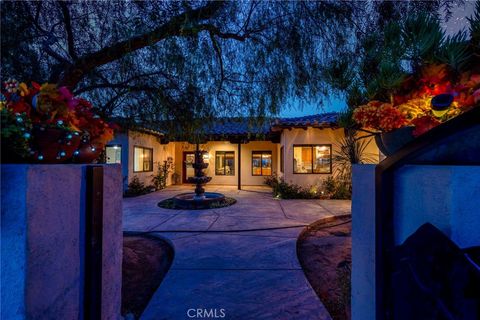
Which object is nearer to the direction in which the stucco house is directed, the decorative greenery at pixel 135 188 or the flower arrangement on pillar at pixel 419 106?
the flower arrangement on pillar

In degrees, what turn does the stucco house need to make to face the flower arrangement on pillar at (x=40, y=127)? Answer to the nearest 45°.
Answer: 0° — it already faces it

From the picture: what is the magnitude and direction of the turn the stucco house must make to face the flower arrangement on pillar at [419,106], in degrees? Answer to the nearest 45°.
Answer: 0° — it already faces it

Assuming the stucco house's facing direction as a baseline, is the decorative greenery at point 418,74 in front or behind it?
in front

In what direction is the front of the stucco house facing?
toward the camera

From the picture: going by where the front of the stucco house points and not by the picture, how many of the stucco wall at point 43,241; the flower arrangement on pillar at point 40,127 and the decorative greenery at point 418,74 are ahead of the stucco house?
3

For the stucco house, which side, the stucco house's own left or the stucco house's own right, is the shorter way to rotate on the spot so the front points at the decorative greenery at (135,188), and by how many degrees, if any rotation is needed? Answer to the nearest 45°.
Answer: approximately 90° to the stucco house's own right

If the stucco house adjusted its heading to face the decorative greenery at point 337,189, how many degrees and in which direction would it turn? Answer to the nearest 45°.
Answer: approximately 45° to its left

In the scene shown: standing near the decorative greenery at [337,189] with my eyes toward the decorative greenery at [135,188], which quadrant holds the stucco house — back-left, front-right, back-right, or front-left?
front-right

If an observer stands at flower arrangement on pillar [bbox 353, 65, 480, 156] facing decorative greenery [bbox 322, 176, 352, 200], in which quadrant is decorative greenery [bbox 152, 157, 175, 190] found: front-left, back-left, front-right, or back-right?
front-left

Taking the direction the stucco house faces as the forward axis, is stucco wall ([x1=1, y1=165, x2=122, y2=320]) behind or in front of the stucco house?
in front
